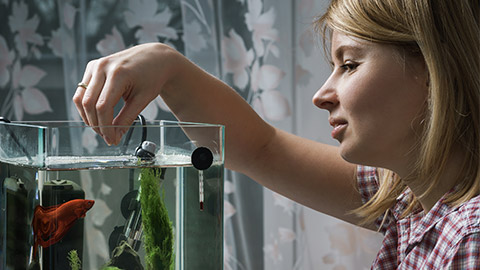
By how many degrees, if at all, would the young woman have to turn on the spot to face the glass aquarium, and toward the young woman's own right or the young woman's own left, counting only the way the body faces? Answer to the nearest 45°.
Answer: approximately 45° to the young woman's own left

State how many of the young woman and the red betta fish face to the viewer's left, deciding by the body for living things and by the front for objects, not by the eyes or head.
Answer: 1

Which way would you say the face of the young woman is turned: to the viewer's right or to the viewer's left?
to the viewer's left

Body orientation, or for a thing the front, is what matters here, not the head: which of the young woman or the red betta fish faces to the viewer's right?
the red betta fish

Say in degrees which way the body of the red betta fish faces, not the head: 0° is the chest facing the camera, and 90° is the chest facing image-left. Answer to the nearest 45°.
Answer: approximately 270°

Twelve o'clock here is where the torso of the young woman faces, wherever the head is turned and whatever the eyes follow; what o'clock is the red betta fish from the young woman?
The red betta fish is roughly at 11 o'clock from the young woman.

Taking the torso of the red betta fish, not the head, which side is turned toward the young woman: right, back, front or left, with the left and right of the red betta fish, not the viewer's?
front

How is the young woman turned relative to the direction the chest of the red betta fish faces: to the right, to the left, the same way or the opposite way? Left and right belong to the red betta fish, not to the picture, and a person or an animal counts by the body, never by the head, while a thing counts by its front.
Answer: the opposite way

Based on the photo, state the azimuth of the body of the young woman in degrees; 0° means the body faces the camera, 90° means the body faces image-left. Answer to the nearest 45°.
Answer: approximately 90°
